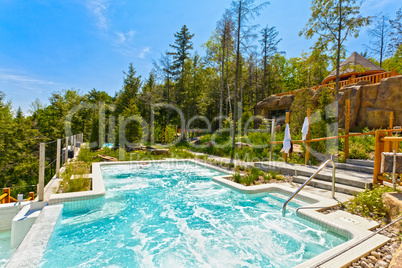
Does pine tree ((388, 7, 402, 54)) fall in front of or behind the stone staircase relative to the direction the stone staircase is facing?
behind

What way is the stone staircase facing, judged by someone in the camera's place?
facing the viewer and to the left of the viewer

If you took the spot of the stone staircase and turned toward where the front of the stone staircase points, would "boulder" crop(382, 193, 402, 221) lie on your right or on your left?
on your left

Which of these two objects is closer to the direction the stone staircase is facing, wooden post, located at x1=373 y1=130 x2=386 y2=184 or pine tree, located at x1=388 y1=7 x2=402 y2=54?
the wooden post

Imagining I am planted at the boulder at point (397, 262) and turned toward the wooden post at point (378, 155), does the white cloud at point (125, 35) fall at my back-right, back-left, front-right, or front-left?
front-left

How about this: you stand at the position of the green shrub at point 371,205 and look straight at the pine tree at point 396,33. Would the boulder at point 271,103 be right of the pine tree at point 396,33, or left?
left

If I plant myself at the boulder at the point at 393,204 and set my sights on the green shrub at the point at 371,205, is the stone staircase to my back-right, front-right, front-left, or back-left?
front-right

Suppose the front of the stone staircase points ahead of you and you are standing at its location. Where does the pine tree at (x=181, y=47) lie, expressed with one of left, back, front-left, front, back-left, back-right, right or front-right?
right

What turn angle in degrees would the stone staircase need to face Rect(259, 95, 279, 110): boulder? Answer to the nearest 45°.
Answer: approximately 135° to its right

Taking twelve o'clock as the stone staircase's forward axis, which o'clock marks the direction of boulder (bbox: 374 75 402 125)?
The boulder is roughly at 5 o'clock from the stone staircase.

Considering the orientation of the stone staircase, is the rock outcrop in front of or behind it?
behind

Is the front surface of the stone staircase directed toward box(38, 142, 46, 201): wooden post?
yes

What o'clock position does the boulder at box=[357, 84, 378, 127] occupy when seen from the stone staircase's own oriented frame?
The boulder is roughly at 5 o'clock from the stone staircase.

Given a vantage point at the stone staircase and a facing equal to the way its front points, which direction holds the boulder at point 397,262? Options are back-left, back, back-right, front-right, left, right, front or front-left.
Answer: front-left
